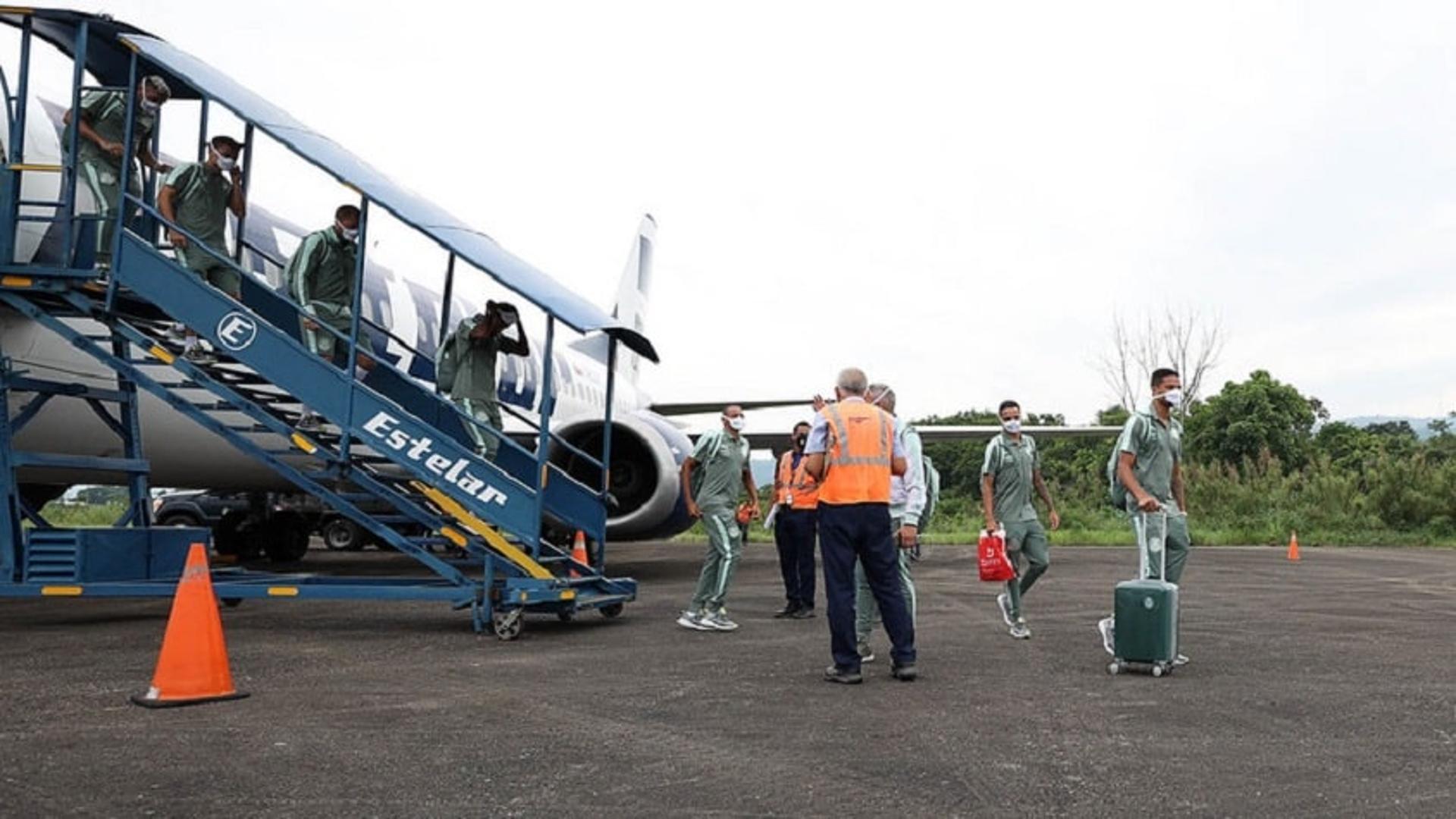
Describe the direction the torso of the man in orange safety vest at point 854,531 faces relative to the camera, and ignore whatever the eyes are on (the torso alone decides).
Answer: away from the camera

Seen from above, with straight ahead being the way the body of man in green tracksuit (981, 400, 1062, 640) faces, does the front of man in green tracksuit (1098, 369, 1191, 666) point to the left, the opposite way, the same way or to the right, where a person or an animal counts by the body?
the same way

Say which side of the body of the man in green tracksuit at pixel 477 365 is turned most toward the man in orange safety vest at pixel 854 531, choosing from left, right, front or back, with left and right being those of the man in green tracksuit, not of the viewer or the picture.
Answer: front

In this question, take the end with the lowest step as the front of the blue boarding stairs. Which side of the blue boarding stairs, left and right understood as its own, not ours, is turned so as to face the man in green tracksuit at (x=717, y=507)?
front

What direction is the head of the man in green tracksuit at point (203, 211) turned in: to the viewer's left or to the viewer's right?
to the viewer's right

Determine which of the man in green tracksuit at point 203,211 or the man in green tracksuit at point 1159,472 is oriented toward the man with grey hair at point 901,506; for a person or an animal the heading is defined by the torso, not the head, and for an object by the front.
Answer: the man in green tracksuit at point 203,211

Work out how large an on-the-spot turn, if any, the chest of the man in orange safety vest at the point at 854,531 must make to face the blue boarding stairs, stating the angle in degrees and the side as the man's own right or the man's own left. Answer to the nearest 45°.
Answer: approximately 90° to the man's own left

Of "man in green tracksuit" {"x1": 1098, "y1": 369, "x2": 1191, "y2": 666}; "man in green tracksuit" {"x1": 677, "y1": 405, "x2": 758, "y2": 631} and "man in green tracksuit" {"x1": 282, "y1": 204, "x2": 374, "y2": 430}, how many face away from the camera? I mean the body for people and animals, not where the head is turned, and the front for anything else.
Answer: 0

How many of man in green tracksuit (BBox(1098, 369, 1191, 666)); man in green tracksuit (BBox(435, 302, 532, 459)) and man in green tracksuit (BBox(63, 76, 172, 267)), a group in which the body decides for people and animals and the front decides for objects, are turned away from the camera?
0

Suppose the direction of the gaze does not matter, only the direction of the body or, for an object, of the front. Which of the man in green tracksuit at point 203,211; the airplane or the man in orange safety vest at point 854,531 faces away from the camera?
the man in orange safety vest

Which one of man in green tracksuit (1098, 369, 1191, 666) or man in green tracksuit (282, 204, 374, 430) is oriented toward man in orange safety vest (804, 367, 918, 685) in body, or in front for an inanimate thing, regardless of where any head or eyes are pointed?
man in green tracksuit (282, 204, 374, 430)

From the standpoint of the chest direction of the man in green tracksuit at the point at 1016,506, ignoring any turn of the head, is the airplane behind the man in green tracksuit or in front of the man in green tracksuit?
behind

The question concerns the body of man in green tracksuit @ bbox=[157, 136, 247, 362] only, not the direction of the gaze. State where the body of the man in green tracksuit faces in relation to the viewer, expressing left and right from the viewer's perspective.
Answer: facing the viewer and to the right of the viewer

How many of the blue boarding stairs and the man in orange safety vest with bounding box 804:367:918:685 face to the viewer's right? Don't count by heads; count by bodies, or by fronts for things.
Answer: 1

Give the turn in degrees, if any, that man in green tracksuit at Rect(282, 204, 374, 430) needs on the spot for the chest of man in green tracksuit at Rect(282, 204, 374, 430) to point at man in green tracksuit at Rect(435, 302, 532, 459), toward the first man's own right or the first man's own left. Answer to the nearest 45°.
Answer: approximately 45° to the first man's own left

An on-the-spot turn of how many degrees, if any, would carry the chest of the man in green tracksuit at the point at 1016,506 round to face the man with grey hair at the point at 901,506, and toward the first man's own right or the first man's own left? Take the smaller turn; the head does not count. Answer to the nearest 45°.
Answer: approximately 90° to the first man's own right
